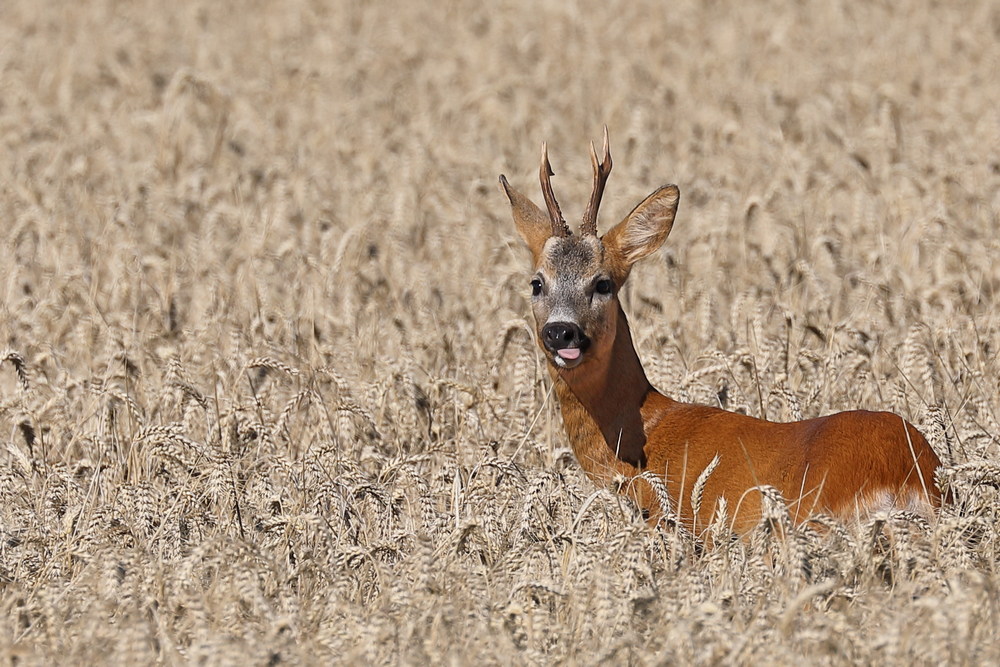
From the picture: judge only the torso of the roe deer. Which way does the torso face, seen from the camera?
to the viewer's left
